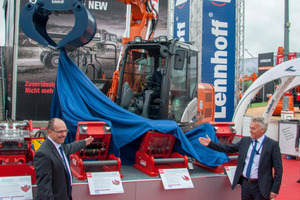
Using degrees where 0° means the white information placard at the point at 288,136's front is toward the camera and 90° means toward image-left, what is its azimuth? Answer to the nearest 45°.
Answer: approximately 0°

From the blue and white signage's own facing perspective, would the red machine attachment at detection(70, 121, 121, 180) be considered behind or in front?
in front

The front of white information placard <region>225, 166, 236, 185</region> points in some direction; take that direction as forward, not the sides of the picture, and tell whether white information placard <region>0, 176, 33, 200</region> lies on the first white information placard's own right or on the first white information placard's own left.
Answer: on the first white information placard's own right

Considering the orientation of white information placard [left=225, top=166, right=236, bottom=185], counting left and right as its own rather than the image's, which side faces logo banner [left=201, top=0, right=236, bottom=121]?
back

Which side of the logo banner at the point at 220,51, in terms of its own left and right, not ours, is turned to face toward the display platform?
front

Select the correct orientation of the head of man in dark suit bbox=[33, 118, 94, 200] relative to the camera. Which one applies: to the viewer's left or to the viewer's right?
to the viewer's right

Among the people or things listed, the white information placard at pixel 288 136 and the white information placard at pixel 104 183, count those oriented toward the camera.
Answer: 2

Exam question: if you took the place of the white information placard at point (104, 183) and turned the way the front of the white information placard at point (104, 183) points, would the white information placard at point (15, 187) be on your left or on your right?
on your right

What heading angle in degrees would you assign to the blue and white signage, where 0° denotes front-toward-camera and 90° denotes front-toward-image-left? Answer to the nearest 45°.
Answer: approximately 0°

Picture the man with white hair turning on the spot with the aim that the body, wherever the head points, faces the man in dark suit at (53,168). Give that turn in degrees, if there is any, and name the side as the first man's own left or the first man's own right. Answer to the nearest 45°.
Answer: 0° — they already face them

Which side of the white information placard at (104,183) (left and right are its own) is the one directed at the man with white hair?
left
